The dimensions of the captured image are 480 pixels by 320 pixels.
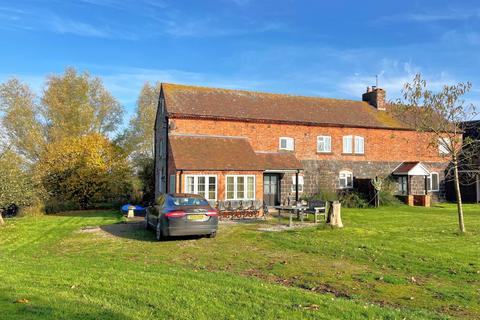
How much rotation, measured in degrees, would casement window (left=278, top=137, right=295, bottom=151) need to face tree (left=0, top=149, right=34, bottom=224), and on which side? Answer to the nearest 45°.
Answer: approximately 45° to its right

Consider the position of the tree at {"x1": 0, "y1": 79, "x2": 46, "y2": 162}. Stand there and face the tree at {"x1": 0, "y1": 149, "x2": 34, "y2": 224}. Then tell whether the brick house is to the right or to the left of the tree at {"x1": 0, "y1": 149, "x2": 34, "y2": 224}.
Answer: left

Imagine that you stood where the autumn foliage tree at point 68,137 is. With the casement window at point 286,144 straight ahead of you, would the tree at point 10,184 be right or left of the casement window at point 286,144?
right

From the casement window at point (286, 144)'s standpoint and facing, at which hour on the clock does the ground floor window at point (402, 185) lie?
The ground floor window is roughly at 8 o'clock from the casement window.

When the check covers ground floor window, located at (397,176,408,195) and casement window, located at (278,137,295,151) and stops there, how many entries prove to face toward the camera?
2

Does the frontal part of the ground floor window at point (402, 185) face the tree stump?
no

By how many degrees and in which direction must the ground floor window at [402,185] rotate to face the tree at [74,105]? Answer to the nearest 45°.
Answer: approximately 90° to its right

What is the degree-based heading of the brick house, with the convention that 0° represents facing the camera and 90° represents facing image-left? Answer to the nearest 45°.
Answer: approximately 0°

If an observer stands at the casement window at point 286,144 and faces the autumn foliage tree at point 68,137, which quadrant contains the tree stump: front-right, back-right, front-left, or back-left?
back-left

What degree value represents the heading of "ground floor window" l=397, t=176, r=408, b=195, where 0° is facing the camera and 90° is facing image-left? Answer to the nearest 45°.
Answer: approximately 0°

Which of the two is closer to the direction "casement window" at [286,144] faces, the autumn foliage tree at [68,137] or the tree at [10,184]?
the tree
